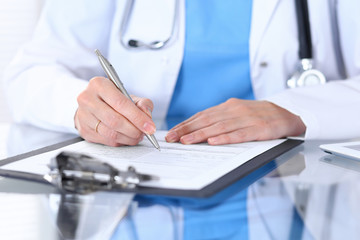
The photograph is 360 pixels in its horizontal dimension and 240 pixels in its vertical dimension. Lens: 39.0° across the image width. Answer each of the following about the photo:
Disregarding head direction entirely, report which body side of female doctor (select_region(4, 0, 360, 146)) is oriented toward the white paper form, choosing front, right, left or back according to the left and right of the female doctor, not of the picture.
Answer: front

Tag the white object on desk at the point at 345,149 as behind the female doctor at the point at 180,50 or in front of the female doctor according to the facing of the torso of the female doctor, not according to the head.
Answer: in front

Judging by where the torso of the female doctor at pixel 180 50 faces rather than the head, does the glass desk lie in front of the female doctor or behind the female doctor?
in front

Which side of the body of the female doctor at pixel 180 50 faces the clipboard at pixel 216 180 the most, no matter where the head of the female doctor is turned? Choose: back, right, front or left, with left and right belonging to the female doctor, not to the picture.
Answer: front

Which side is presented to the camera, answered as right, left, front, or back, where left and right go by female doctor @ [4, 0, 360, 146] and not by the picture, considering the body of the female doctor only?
front
